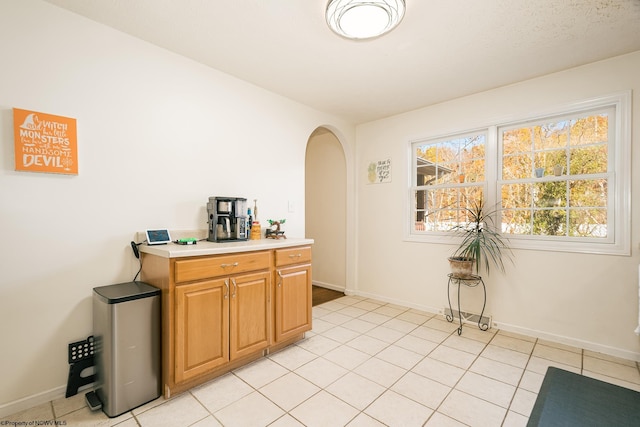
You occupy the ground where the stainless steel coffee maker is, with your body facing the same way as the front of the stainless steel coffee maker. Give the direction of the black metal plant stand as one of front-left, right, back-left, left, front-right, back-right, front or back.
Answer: front-left

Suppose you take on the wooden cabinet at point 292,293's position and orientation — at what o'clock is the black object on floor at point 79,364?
The black object on floor is roughly at 4 o'clock from the wooden cabinet.

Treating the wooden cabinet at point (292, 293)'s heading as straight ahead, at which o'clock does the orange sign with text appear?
The orange sign with text is roughly at 4 o'clock from the wooden cabinet.

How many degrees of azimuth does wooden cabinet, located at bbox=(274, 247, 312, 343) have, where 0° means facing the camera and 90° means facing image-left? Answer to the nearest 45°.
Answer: approximately 315°

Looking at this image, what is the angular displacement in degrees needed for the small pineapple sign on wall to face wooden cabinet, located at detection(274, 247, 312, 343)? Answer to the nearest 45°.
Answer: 0° — it already faces it

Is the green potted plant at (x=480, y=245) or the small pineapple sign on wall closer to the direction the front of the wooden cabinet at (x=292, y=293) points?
the green potted plant

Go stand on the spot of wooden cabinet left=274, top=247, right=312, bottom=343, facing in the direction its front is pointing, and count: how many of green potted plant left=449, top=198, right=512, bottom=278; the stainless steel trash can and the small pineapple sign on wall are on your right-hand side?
1

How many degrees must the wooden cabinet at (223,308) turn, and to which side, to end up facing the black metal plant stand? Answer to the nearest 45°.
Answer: approximately 45° to its left
